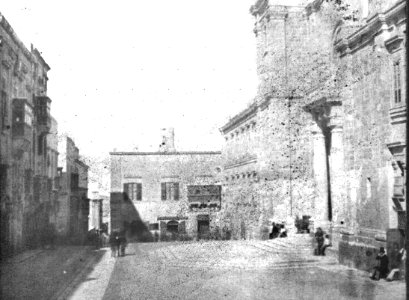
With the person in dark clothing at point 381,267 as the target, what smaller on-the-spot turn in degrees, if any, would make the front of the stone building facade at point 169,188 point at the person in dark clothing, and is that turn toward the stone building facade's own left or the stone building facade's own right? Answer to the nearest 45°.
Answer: approximately 45° to the stone building facade's own left

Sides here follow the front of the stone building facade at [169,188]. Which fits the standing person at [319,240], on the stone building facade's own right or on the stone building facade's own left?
on the stone building facade's own left

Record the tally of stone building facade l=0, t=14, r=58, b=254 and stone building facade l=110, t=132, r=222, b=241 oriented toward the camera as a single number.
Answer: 1

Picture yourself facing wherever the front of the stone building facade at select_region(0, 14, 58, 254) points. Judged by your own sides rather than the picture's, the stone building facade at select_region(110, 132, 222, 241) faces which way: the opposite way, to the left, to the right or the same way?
to the right

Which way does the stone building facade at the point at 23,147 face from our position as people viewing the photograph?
facing to the right of the viewer

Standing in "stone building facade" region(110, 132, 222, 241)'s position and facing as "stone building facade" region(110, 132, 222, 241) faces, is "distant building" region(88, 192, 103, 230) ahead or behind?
behind

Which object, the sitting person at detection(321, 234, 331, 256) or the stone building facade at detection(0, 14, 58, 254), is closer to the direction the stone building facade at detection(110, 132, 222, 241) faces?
the sitting person

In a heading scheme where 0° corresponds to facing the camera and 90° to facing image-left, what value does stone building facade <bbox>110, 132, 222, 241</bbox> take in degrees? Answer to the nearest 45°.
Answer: approximately 0°

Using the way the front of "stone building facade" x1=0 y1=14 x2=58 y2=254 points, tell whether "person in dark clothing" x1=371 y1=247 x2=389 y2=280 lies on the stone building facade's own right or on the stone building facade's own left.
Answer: on the stone building facade's own right

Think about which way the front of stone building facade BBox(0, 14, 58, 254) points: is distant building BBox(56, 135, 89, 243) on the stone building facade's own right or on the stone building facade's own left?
on the stone building facade's own left
